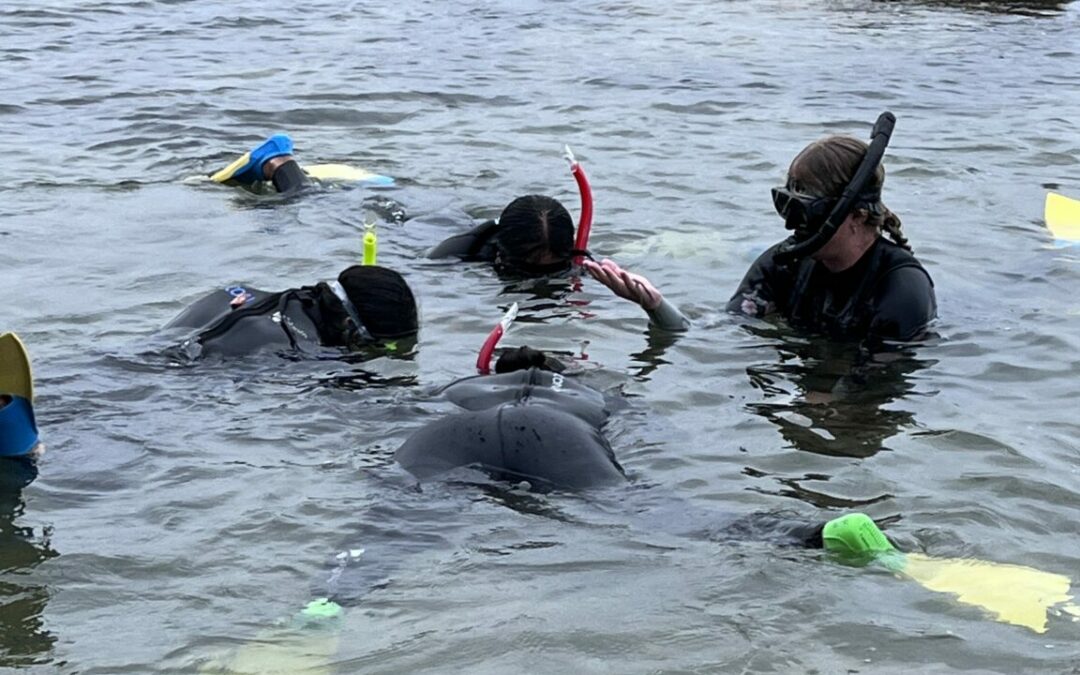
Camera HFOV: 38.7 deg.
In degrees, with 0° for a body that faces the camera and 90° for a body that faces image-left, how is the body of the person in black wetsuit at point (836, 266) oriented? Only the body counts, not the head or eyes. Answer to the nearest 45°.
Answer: approximately 45°

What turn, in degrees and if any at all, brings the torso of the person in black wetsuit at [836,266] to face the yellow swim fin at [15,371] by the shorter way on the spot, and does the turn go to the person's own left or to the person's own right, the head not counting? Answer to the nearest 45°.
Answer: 0° — they already face it

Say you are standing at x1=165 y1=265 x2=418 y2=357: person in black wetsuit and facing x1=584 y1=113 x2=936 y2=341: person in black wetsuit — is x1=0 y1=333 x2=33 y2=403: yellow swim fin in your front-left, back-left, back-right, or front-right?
back-right

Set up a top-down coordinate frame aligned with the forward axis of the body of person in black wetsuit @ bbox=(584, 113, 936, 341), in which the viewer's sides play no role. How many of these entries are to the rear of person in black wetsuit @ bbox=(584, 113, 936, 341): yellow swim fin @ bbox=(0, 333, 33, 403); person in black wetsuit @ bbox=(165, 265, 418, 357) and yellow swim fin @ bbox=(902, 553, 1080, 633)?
0

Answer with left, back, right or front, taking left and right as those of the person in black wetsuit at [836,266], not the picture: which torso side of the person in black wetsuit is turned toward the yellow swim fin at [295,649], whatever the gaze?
front

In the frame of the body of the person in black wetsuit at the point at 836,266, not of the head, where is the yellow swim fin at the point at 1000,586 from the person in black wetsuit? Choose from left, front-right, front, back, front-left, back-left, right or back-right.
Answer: front-left

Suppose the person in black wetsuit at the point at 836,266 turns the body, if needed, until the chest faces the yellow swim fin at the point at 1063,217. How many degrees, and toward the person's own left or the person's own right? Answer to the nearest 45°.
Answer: approximately 180°

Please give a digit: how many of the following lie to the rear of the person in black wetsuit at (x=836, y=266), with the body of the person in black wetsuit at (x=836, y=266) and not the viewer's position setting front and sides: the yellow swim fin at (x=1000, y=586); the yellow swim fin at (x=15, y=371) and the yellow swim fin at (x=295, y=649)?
0

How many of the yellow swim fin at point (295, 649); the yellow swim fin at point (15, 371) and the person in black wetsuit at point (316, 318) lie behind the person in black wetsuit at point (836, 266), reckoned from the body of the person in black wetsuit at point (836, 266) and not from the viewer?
0

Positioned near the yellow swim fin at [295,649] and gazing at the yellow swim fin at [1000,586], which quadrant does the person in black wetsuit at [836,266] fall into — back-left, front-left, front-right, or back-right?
front-left

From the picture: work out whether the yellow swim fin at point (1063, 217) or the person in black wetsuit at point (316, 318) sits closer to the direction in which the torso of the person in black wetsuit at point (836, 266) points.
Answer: the person in black wetsuit

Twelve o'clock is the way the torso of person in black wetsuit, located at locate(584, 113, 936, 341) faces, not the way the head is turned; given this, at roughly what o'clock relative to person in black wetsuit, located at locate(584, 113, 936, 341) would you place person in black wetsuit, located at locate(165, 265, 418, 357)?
person in black wetsuit, located at locate(165, 265, 418, 357) is roughly at 1 o'clock from person in black wetsuit, located at locate(584, 113, 936, 341).

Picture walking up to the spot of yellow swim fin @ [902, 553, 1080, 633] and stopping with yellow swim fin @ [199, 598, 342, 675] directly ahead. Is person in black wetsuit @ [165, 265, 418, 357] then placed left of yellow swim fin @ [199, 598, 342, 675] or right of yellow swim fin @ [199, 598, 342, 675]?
right

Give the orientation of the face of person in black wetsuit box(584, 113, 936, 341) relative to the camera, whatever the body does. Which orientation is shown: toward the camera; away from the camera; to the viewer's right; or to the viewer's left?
to the viewer's left
